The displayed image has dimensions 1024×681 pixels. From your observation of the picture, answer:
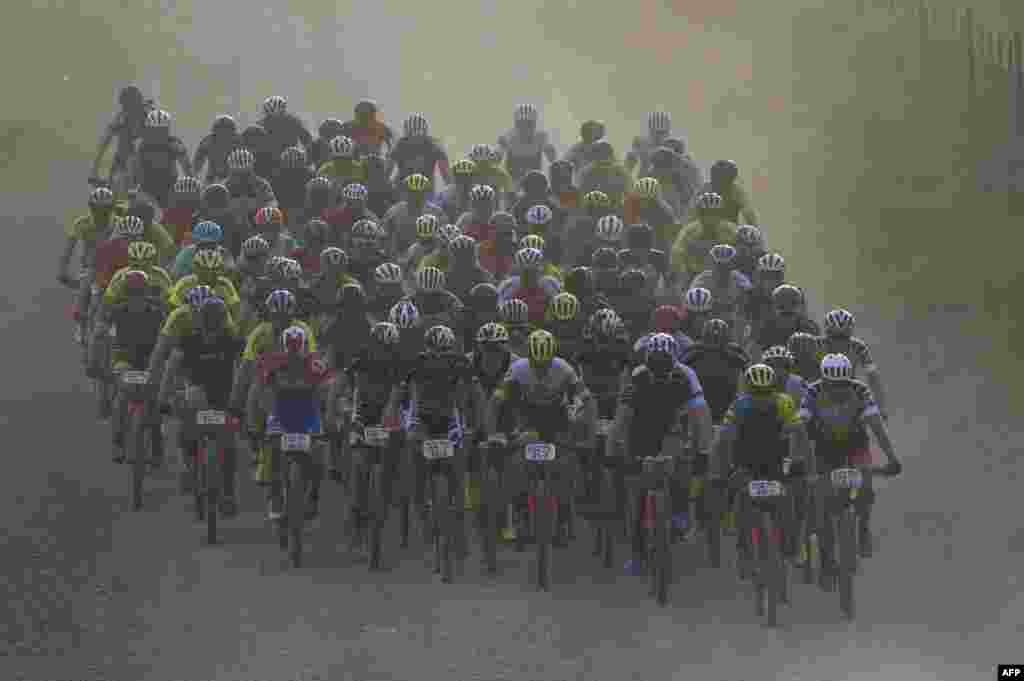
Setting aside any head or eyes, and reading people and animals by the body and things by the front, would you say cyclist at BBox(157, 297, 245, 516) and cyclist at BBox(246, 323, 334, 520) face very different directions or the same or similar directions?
same or similar directions

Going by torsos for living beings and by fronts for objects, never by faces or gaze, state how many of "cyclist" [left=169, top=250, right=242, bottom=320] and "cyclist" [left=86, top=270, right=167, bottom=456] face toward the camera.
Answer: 2

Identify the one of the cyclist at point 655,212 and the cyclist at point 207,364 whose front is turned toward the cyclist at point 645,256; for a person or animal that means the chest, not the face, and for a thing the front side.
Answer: the cyclist at point 655,212

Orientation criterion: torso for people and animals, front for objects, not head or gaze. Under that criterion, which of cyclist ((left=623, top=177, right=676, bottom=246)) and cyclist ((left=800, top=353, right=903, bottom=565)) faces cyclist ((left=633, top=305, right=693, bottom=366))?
cyclist ((left=623, top=177, right=676, bottom=246))

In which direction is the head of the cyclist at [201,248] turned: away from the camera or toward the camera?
toward the camera

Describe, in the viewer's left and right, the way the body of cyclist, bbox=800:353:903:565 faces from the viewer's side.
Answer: facing the viewer

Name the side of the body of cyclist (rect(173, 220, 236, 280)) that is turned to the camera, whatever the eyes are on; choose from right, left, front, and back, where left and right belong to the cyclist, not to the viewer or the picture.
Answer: front

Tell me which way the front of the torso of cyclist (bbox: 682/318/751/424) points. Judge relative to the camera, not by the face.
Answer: toward the camera

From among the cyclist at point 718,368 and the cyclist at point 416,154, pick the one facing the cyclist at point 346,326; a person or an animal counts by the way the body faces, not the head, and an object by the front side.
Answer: the cyclist at point 416,154

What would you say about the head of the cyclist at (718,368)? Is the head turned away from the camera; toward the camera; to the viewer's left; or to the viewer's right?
toward the camera

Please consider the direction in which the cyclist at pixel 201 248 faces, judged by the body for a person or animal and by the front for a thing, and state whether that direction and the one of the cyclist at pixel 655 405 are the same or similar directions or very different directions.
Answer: same or similar directions

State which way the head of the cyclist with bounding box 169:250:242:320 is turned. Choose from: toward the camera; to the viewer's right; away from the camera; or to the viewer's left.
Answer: toward the camera

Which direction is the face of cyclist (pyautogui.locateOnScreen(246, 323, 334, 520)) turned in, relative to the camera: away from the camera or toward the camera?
toward the camera

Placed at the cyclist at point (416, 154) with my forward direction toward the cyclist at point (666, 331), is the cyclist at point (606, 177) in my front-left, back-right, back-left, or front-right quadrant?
front-left
